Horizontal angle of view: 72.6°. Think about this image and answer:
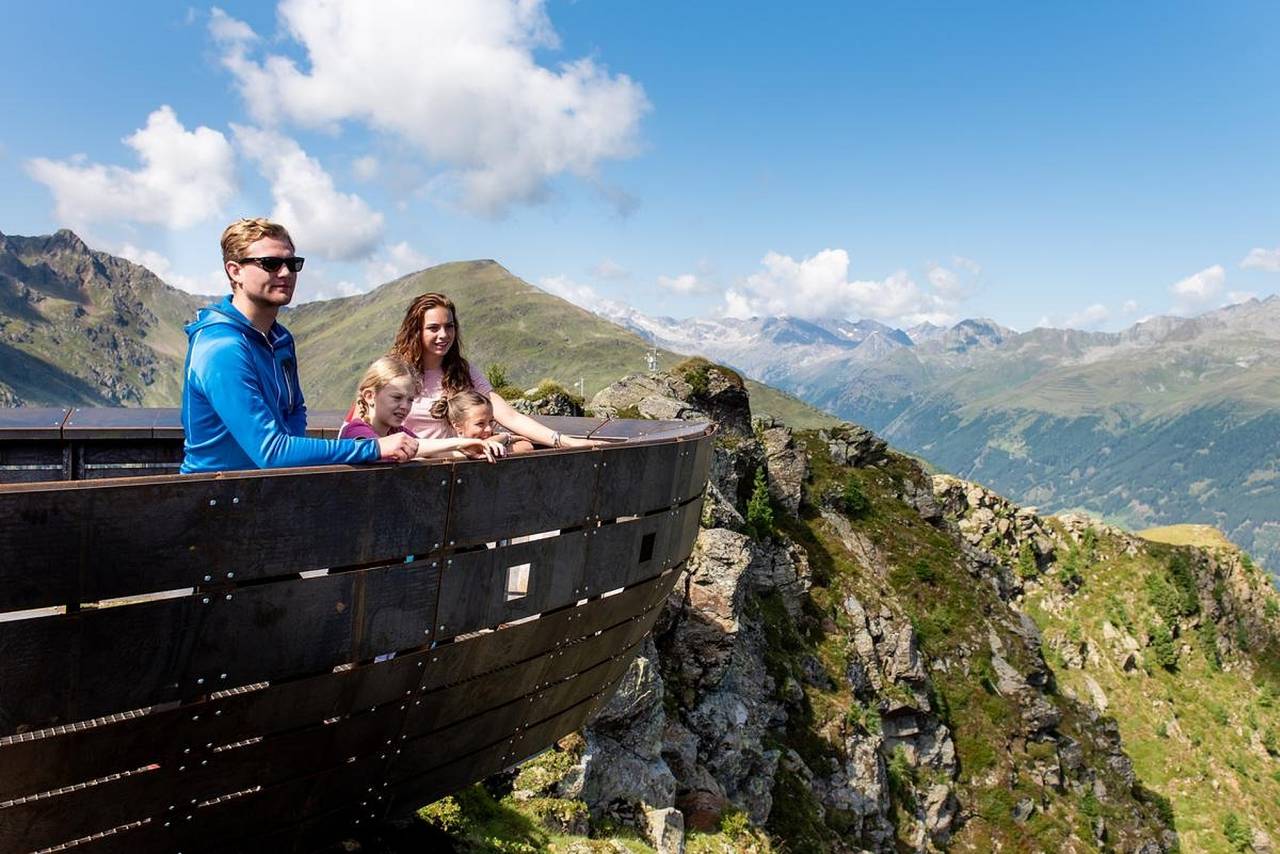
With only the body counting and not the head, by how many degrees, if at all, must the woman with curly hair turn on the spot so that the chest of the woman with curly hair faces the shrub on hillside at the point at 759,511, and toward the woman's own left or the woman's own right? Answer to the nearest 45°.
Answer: approximately 90° to the woman's own left

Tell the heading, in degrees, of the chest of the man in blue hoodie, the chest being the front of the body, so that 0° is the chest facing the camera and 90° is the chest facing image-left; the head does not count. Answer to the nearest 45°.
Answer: approximately 315°

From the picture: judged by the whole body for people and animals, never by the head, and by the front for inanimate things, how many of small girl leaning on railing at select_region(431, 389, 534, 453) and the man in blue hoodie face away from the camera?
0

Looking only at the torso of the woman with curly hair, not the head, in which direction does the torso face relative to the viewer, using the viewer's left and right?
facing the viewer and to the right of the viewer

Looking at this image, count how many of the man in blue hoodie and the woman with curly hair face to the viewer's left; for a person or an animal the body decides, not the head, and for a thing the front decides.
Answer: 0

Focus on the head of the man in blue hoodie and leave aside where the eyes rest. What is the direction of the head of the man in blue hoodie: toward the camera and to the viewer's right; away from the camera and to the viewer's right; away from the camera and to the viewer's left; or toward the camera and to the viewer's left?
toward the camera and to the viewer's right

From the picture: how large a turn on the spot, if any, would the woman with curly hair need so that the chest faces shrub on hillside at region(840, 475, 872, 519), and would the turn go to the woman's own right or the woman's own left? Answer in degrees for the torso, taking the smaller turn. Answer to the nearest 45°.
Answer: approximately 90° to the woman's own left
